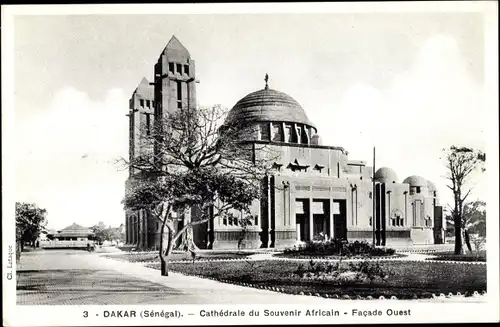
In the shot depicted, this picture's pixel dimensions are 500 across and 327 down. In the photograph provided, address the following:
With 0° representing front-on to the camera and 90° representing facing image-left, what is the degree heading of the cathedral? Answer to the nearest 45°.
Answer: approximately 45°

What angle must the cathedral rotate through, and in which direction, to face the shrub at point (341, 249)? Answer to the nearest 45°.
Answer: approximately 45° to its left

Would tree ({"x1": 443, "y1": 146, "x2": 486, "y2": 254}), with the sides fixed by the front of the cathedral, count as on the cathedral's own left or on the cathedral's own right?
on the cathedral's own left
